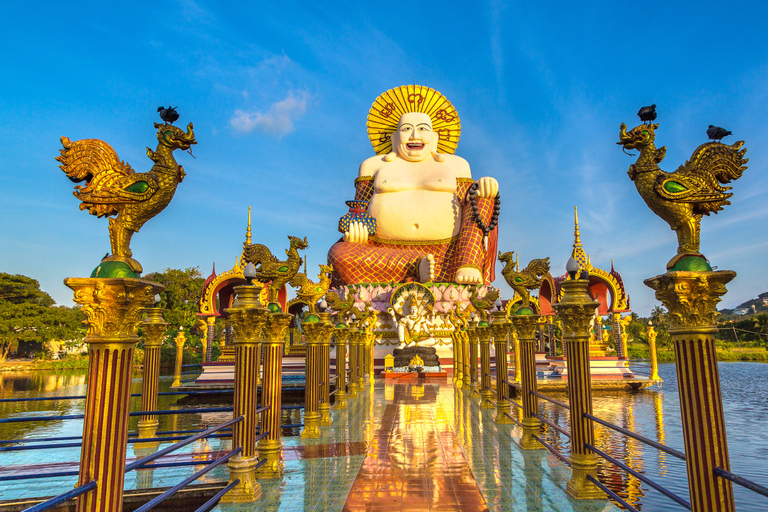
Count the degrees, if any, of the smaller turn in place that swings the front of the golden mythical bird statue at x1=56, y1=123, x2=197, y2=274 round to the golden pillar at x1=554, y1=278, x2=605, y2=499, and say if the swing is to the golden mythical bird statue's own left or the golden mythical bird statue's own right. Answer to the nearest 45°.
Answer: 0° — it already faces it

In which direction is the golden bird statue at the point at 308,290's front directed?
to the viewer's right

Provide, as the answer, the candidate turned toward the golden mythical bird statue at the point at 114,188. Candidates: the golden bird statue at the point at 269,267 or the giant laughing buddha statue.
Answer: the giant laughing buddha statue

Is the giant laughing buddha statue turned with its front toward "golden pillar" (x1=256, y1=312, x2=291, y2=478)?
yes

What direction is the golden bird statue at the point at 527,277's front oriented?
to the viewer's left

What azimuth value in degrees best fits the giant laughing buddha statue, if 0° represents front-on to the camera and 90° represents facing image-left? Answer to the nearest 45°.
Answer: approximately 0°

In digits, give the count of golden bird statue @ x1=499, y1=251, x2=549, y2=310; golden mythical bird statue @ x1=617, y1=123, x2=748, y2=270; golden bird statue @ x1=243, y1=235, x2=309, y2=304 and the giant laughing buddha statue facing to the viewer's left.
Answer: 2

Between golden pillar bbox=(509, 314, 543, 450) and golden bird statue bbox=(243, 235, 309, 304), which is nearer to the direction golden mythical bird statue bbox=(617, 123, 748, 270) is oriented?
the golden bird statue

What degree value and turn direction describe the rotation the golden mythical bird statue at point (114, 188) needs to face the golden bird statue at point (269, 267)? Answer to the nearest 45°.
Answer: approximately 45° to its left

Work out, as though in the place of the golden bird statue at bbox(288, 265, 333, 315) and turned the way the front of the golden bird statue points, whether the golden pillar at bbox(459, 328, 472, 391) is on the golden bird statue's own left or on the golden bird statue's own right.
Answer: on the golden bird statue's own left

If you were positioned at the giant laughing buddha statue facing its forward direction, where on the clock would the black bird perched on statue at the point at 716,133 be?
The black bird perched on statue is roughly at 12 o'clock from the giant laughing buddha statue.

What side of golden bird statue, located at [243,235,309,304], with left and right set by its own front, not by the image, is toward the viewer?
right

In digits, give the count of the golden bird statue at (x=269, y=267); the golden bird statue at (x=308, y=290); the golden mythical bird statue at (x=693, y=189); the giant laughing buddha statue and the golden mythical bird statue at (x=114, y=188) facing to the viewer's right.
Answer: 3

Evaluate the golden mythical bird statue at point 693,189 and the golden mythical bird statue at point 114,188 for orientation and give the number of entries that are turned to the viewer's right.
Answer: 1

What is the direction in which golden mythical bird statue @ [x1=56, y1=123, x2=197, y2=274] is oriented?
to the viewer's right

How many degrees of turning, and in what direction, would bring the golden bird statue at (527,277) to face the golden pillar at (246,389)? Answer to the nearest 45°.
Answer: approximately 45° to its left

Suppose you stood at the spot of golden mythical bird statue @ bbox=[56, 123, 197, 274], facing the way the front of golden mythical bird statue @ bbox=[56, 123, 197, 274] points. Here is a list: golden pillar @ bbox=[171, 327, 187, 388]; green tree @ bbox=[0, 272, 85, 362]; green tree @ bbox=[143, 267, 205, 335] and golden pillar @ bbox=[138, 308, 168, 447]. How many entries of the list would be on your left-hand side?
4

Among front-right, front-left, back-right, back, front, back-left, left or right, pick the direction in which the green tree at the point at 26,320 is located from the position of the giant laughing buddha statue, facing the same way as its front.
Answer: right
